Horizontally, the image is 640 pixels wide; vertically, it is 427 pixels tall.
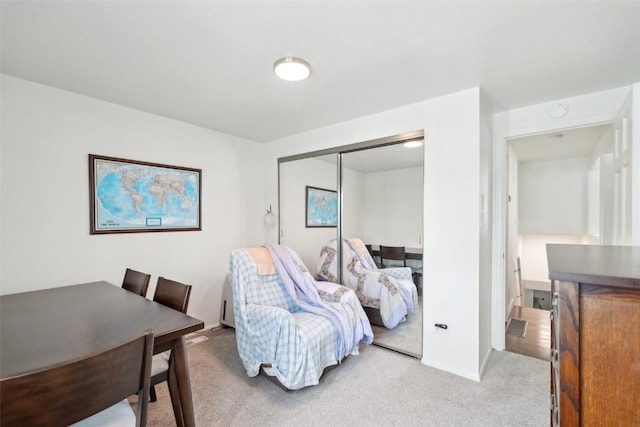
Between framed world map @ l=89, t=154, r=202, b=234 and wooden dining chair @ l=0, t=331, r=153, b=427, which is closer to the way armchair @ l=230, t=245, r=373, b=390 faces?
the wooden dining chair

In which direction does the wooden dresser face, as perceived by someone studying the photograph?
facing to the left of the viewer

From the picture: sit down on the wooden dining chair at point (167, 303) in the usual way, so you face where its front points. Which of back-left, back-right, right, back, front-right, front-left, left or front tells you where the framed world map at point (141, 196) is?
back-right

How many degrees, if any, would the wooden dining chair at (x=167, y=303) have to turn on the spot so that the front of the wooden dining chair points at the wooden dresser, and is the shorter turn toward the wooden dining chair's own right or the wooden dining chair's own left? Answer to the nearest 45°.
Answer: approximately 90° to the wooden dining chair's own left

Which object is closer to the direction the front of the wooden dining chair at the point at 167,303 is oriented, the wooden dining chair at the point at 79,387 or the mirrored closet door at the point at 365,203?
the wooden dining chair

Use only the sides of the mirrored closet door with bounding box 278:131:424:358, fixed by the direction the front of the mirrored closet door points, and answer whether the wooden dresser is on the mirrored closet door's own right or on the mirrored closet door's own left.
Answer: on the mirrored closet door's own left

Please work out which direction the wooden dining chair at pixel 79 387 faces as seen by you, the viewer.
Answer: facing away from the viewer and to the left of the viewer
